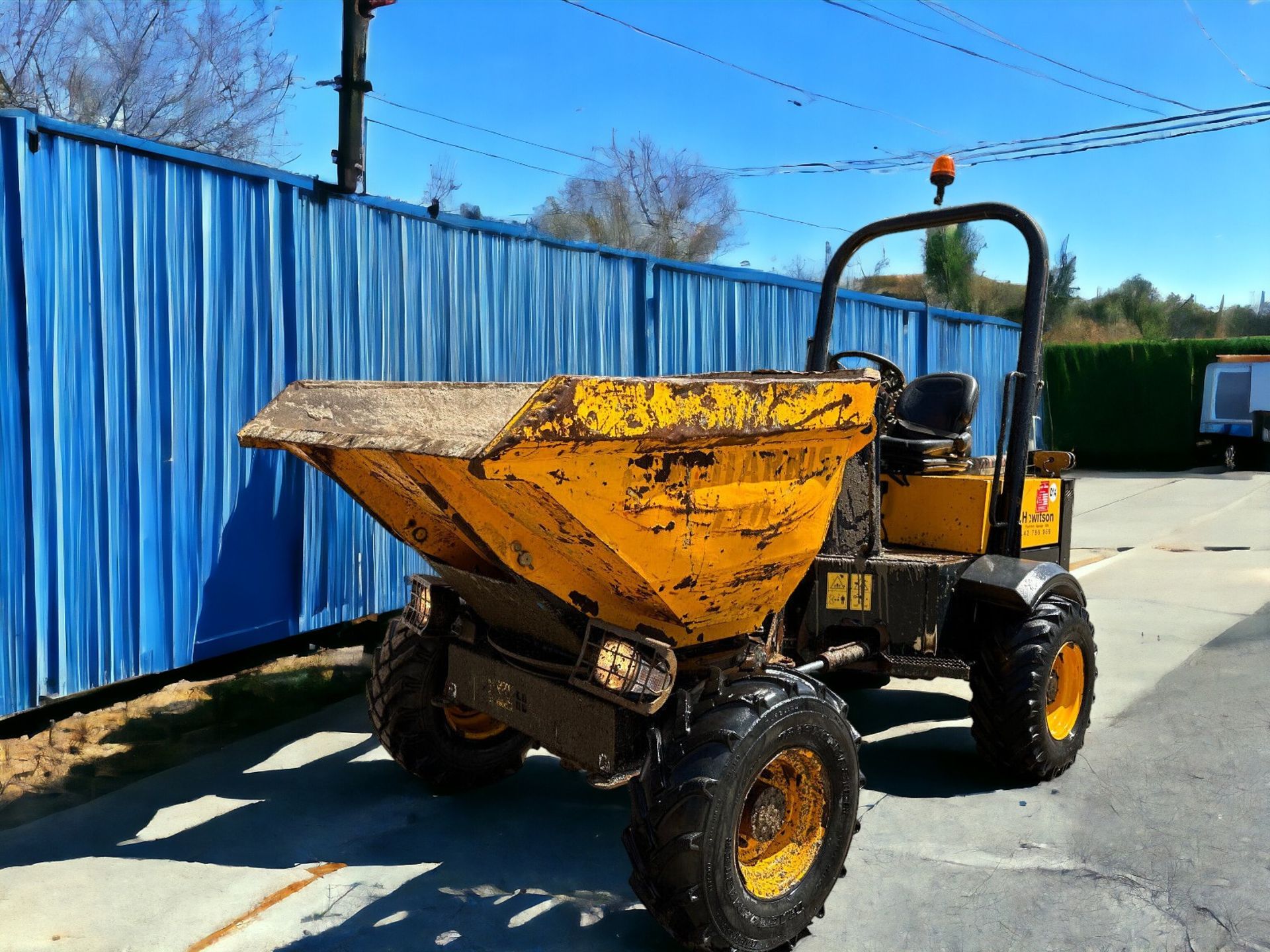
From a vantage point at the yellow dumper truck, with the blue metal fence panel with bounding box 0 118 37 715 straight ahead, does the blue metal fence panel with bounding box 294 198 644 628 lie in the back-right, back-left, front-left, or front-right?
front-right

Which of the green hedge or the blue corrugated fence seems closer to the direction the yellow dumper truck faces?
the blue corrugated fence

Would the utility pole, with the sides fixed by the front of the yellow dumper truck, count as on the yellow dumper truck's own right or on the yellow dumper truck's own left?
on the yellow dumper truck's own right

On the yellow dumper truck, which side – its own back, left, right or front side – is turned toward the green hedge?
back

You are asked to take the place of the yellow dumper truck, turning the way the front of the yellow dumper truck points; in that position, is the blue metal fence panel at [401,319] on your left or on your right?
on your right

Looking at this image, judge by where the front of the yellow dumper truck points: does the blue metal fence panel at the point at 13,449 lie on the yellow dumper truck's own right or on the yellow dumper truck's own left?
on the yellow dumper truck's own right

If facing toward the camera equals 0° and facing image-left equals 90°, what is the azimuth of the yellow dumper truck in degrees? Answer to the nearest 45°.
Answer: approximately 45°

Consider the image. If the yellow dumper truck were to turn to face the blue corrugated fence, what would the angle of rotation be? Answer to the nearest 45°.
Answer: approximately 90° to its right

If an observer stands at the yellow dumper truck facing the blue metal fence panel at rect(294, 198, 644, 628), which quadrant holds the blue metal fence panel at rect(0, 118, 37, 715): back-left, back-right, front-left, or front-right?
front-left
